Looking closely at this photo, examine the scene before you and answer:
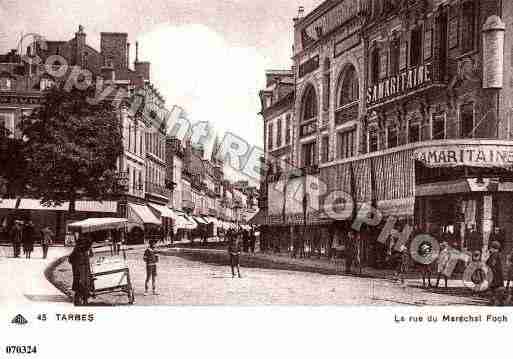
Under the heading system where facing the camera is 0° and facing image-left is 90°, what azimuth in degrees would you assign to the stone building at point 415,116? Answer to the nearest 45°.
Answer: approximately 45°

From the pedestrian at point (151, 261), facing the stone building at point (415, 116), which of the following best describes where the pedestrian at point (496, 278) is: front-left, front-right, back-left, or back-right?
front-right

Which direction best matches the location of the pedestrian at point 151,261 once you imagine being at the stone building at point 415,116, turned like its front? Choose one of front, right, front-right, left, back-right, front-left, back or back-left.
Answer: front

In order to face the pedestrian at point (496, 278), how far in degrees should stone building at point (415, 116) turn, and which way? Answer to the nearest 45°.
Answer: approximately 45° to its left
